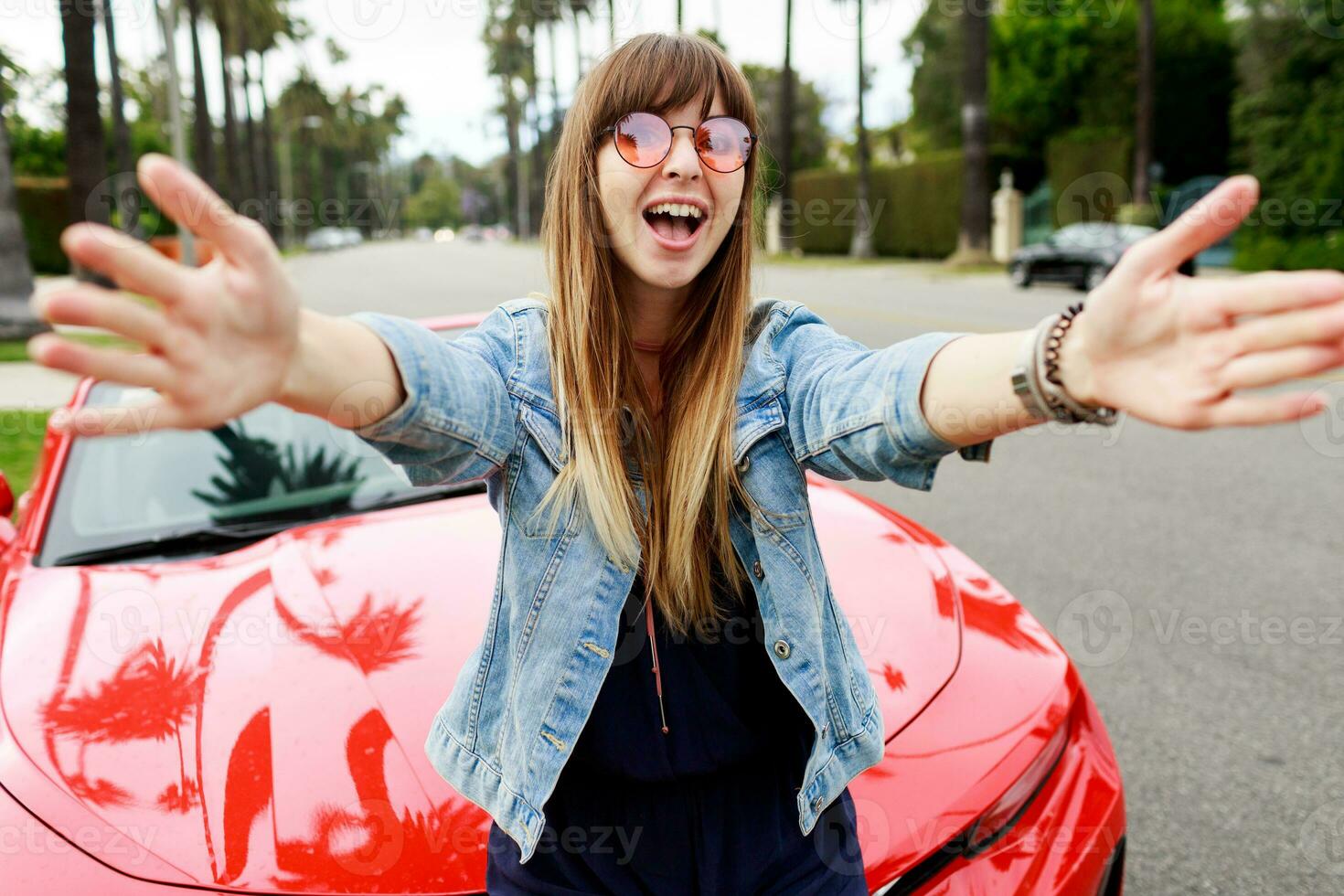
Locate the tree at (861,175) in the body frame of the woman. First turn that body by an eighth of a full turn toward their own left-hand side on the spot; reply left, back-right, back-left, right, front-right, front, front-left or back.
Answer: back-left

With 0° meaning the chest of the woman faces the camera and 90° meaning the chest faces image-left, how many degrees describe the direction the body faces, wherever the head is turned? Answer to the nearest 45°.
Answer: approximately 0°

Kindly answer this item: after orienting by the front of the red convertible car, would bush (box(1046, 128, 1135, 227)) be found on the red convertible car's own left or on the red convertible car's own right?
on the red convertible car's own left

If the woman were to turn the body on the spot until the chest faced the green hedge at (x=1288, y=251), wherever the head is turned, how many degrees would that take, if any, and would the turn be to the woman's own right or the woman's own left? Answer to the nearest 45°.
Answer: approximately 135° to the woman's own left

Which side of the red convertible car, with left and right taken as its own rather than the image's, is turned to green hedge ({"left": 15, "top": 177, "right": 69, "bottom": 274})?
back

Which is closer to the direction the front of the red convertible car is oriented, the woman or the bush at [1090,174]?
the woman

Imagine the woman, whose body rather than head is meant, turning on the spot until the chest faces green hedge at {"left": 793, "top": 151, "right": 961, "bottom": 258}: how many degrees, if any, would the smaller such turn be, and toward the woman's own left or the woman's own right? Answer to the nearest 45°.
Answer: approximately 180°

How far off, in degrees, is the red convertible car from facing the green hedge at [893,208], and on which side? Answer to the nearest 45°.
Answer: approximately 135° to its left

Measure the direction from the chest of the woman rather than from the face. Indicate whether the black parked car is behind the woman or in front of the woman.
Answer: behind

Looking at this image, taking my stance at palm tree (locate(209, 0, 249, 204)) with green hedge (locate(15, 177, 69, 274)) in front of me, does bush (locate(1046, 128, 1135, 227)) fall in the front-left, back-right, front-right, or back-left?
front-left

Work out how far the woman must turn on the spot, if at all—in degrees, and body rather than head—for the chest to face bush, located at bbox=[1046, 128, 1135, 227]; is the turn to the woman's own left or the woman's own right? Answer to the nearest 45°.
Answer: approximately 180°
